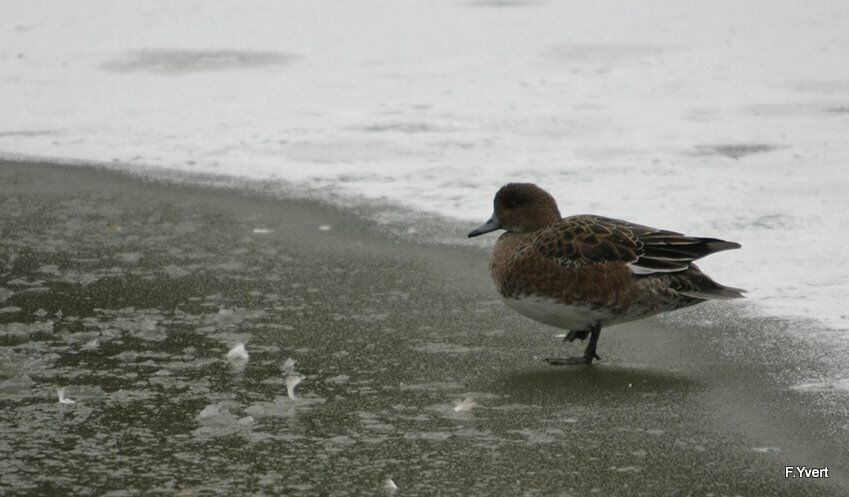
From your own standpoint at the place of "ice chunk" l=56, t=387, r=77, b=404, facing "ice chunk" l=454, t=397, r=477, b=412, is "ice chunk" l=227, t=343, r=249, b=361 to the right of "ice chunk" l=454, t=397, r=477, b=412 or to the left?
left

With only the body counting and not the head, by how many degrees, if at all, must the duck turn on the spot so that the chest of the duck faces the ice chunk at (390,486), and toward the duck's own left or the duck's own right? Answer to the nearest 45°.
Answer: approximately 45° to the duck's own left

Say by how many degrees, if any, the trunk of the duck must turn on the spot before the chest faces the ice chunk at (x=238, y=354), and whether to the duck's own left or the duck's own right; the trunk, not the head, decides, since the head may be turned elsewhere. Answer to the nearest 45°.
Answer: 0° — it already faces it

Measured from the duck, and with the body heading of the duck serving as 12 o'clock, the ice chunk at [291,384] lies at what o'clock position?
The ice chunk is roughly at 11 o'clock from the duck.

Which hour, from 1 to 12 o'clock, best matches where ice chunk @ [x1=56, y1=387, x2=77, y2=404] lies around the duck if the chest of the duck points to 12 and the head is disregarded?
The ice chunk is roughly at 11 o'clock from the duck.

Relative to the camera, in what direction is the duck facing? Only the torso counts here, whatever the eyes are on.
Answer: to the viewer's left
